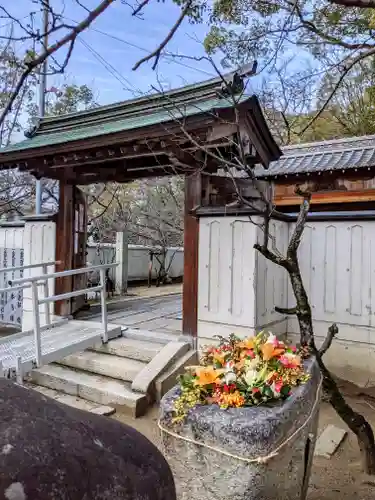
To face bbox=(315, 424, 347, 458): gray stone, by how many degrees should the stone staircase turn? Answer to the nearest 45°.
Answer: approximately 90° to its left

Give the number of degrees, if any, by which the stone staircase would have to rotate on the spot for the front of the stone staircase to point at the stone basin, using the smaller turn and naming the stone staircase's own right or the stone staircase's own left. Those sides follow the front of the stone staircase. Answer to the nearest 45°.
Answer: approximately 45° to the stone staircase's own left

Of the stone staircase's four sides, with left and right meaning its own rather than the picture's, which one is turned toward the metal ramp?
right

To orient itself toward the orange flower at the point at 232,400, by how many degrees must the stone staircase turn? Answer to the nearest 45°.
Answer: approximately 45° to its left

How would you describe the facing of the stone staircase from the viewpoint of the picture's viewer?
facing the viewer and to the left of the viewer

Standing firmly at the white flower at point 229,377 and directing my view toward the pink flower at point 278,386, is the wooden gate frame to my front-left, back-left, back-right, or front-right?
back-left

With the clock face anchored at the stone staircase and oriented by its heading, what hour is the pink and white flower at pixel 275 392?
The pink and white flower is roughly at 10 o'clock from the stone staircase.

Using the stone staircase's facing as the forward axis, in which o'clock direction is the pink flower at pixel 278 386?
The pink flower is roughly at 10 o'clock from the stone staircase.

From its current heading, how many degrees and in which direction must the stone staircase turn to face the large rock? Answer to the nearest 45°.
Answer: approximately 45° to its left

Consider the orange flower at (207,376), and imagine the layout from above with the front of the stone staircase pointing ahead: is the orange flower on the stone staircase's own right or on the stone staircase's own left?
on the stone staircase's own left
